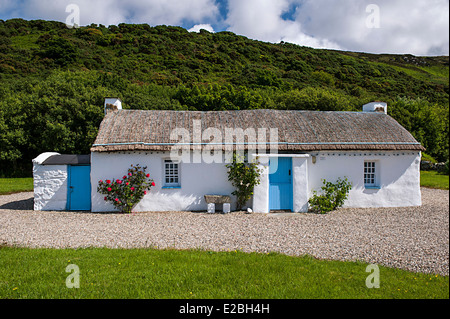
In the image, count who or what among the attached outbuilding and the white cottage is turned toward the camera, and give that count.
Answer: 2

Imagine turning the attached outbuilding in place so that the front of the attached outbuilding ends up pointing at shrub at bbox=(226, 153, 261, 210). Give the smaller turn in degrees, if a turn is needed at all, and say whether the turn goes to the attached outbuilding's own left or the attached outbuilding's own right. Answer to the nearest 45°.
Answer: approximately 45° to the attached outbuilding's own left

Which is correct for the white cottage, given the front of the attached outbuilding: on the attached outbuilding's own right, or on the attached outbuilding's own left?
on the attached outbuilding's own left

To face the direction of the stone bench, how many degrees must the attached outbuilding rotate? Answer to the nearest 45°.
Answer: approximately 45° to its left

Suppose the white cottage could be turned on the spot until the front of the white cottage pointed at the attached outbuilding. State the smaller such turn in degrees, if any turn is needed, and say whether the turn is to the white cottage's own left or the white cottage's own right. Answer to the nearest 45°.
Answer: approximately 90° to the white cottage's own right

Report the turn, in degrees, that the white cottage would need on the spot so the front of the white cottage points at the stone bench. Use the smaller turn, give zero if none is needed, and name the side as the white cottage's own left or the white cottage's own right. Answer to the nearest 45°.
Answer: approximately 45° to the white cottage's own right

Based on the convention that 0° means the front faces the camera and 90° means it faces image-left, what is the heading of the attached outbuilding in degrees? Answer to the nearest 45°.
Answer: approximately 0°
